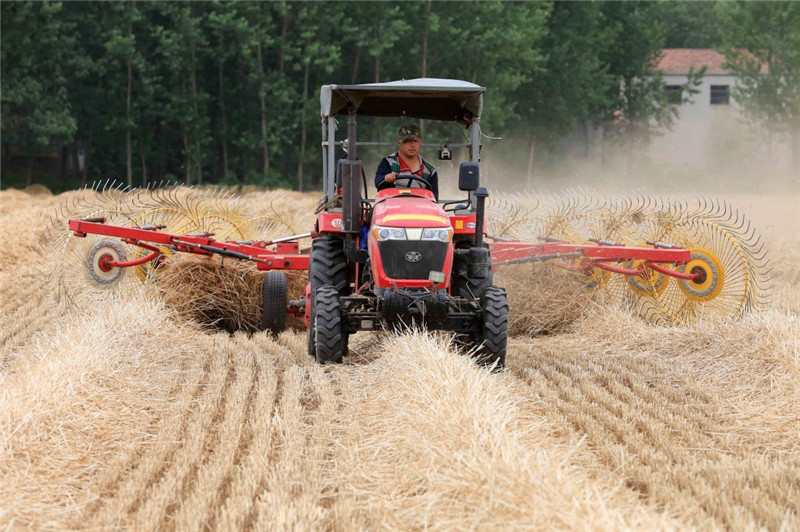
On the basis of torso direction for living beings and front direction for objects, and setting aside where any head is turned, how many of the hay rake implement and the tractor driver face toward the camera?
2

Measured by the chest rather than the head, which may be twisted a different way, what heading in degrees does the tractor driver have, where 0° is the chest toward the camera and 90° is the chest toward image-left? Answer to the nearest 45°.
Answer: approximately 0°

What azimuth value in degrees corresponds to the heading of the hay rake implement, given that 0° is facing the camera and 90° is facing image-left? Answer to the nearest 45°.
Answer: approximately 0°

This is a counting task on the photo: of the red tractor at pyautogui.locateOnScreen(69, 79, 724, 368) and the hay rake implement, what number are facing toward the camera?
2
